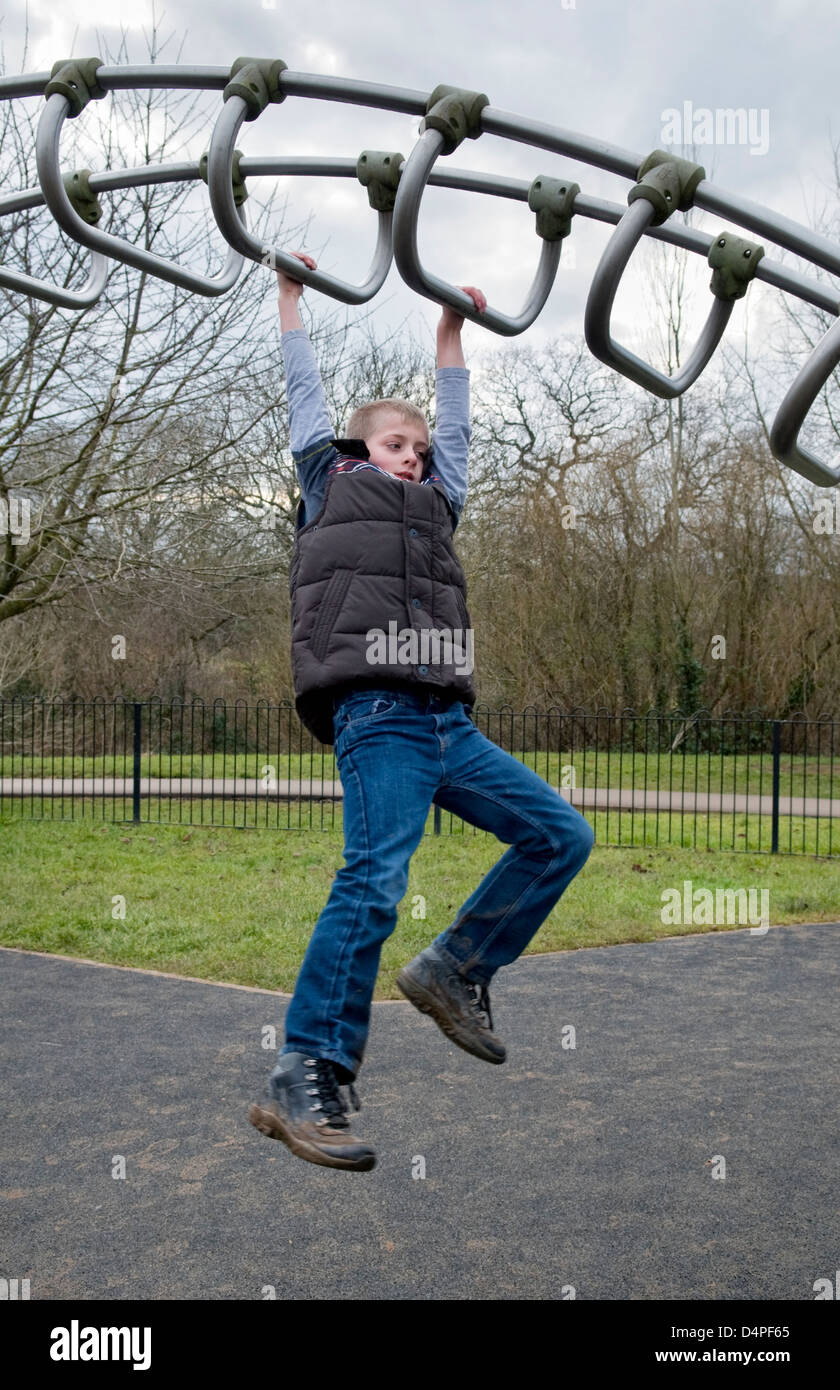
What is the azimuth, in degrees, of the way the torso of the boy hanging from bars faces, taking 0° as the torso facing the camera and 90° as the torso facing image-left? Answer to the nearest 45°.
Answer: approximately 315°

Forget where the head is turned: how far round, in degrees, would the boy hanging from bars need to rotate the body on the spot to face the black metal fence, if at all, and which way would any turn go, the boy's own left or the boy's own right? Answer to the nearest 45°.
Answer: approximately 135° to the boy's own left
